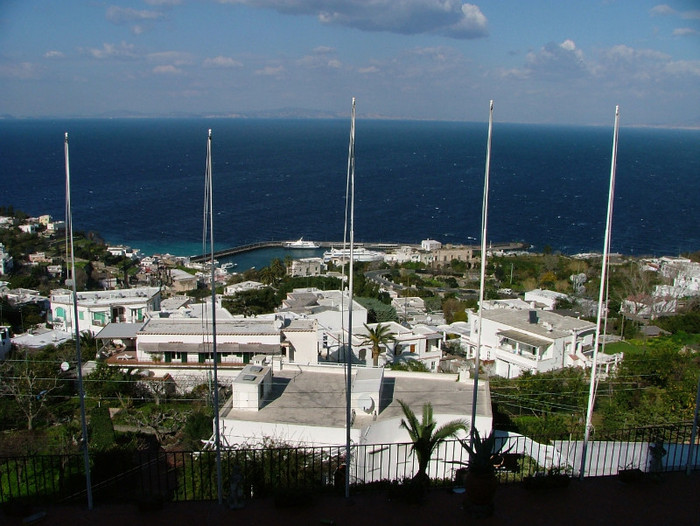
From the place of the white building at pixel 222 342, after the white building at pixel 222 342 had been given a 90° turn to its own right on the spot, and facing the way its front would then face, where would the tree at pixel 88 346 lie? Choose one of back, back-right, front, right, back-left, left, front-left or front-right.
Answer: front-right

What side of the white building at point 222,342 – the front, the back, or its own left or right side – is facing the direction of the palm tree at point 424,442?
front

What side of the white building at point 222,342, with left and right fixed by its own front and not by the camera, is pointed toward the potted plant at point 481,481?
front

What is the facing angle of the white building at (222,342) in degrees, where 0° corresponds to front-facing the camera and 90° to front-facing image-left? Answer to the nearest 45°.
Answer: approximately 0°

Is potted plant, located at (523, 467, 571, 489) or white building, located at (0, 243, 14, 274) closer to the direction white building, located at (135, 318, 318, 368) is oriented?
the potted plant

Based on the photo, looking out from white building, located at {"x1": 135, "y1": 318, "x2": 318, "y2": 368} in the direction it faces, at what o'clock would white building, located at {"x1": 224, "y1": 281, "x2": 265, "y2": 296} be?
white building, located at {"x1": 224, "y1": 281, "x2": 265, "y2": 296} is roughly at 6 o'clock from white building, located at {"x1": 135, "y1": 318, "x2": 318, "y2": 368}.

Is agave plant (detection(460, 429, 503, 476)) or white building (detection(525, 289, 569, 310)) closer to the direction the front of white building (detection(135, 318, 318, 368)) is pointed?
the agave plant

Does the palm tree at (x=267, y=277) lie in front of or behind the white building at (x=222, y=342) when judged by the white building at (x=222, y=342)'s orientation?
behind

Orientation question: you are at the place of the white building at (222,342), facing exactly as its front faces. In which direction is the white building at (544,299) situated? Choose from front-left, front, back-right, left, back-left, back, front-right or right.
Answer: back-left

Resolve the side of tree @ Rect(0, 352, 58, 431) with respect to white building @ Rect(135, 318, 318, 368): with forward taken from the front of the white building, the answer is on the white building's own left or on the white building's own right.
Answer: on the white building's own right

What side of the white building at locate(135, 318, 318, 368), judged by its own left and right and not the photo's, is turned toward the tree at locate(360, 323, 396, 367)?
left

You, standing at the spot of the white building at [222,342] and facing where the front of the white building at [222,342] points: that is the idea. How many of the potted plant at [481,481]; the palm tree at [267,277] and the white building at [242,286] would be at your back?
2

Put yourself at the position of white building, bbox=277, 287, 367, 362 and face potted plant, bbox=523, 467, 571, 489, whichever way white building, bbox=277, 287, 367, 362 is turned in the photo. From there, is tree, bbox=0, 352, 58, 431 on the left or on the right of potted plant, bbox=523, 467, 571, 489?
right
